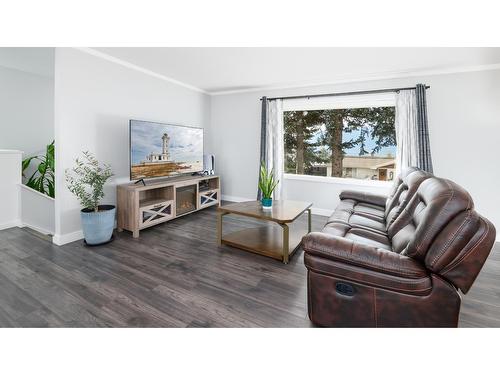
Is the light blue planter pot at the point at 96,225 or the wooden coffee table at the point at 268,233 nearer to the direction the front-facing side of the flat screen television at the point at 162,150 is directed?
the wooden coffee table

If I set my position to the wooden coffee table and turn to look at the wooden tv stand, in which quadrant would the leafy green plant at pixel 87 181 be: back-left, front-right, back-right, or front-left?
front-left

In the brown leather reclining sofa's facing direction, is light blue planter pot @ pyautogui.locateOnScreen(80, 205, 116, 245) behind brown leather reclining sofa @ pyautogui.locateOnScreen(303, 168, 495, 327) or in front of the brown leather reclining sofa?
in front

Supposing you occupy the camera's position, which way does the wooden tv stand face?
facing the viewer and to the right of the viewer

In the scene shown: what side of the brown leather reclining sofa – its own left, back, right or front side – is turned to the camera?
left

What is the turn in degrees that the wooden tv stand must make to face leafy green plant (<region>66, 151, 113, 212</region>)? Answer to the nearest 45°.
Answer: approximately 90° to its right

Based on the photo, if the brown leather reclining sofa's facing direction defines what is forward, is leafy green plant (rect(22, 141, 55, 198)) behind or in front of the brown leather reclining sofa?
in front

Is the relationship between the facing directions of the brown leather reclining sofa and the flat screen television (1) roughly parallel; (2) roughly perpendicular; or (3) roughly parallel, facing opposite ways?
roughly parallel, facing opposite ways

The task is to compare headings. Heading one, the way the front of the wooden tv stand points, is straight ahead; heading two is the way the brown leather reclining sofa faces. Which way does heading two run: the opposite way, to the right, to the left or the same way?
the opposite way

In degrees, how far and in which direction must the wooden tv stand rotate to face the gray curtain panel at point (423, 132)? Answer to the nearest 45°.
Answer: approximately 45° to its left
